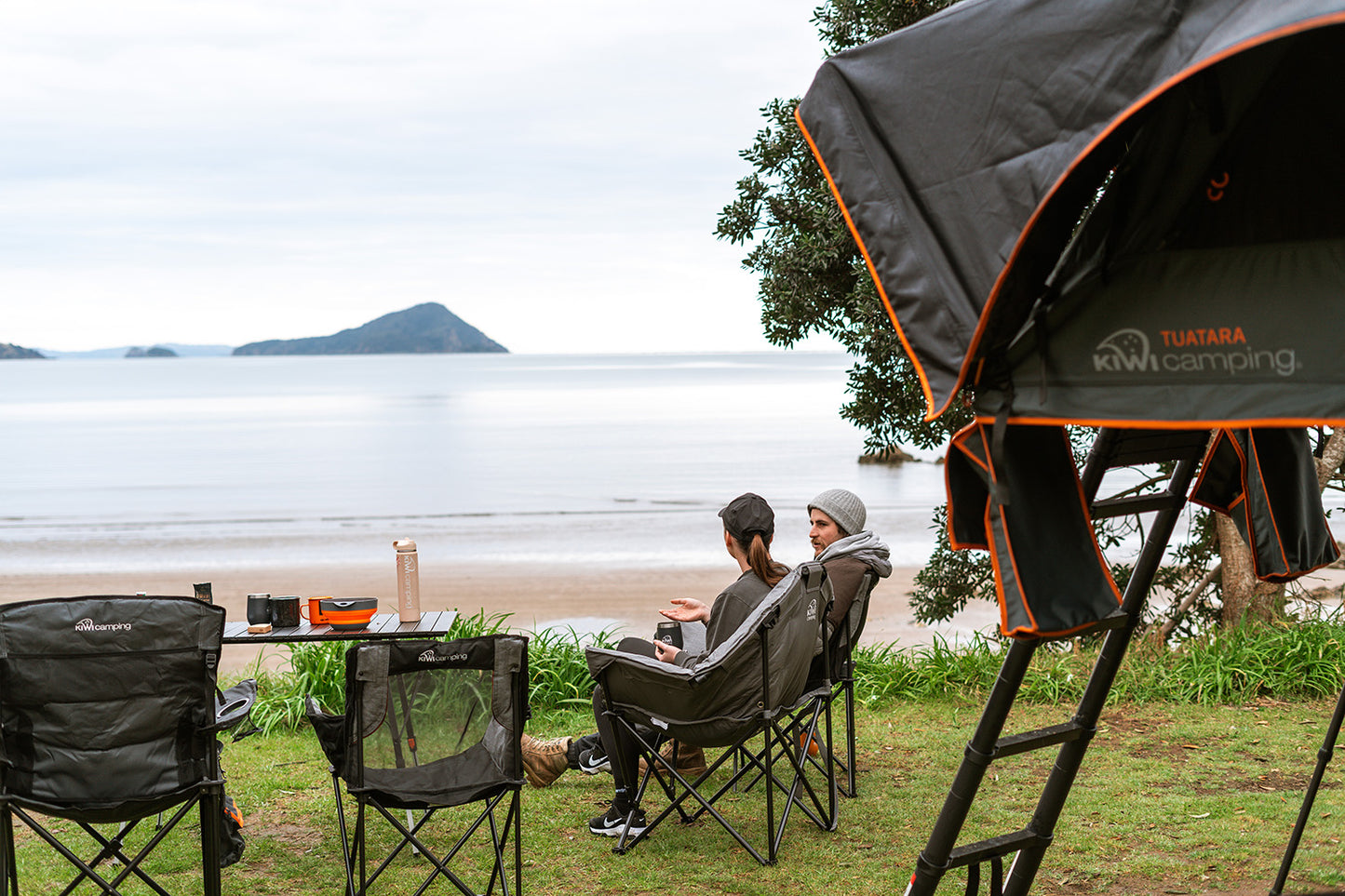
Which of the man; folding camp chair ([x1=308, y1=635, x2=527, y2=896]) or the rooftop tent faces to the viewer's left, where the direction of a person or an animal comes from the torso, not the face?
the man

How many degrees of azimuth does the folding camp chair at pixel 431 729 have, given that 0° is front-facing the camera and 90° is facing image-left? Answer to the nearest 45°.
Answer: approximately 180°

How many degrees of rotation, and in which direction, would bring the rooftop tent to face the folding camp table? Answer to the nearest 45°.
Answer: approximately 135° to its right

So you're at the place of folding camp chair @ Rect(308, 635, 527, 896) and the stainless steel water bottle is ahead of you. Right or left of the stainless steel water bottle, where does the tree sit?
right

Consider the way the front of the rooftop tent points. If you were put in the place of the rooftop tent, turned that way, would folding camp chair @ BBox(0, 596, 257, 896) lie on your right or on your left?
on your right

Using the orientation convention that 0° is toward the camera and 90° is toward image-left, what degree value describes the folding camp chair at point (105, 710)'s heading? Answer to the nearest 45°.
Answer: approximately 180°

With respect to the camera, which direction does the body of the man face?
to the viewer's left
